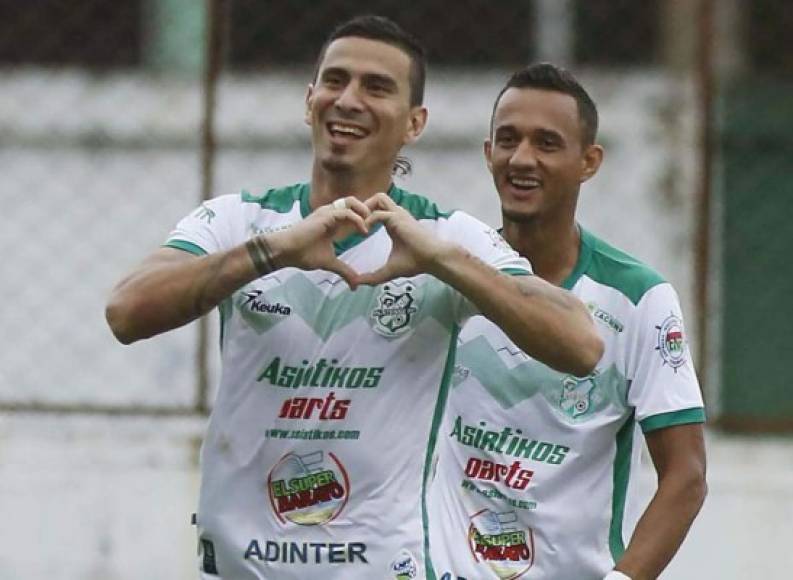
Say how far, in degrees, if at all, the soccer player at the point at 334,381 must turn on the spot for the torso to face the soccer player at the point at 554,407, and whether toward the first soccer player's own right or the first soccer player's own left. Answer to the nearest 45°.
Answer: approximately 135° to the first soccer player's own left

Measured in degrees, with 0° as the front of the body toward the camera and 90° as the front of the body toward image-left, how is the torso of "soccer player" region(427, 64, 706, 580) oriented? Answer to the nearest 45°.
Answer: approximately 45°

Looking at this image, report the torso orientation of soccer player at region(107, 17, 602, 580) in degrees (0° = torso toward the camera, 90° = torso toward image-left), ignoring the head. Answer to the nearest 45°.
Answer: approximately 0°

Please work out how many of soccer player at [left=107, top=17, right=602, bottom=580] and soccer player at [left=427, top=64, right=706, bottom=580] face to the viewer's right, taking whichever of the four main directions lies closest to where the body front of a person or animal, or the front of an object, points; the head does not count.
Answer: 0

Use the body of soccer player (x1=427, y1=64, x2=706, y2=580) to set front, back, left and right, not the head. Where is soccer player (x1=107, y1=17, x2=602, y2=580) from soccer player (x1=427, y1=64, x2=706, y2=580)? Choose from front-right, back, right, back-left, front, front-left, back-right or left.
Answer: front

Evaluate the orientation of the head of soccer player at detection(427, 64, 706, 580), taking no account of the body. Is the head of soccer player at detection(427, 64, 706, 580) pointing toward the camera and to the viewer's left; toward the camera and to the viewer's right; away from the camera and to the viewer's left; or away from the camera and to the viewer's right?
toward the camera and to the viewer's left
